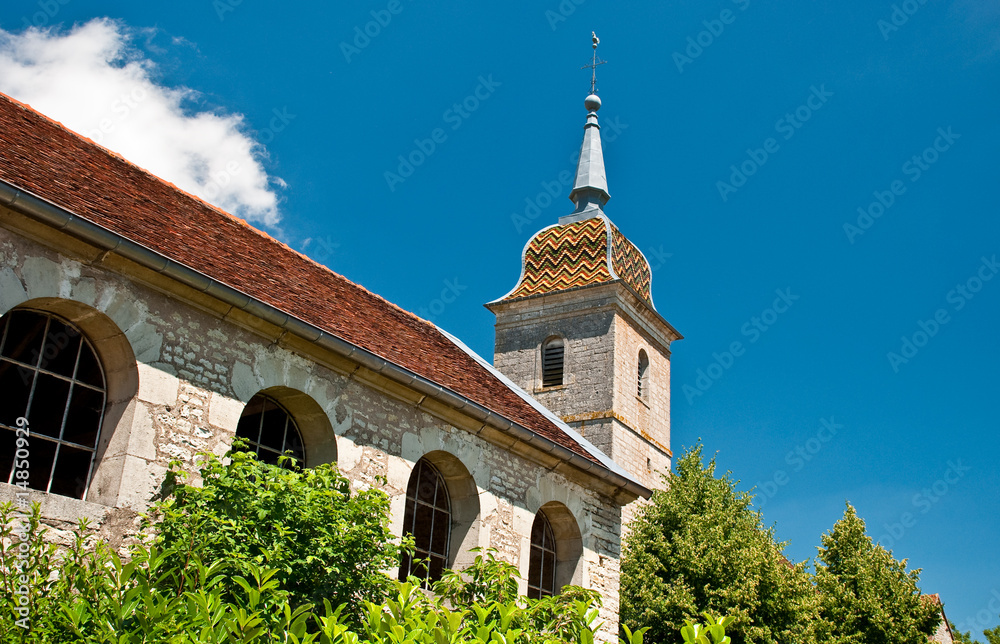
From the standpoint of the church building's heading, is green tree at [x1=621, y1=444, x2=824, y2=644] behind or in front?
in front

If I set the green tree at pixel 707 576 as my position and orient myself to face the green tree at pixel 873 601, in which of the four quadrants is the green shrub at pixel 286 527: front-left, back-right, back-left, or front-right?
back-right
